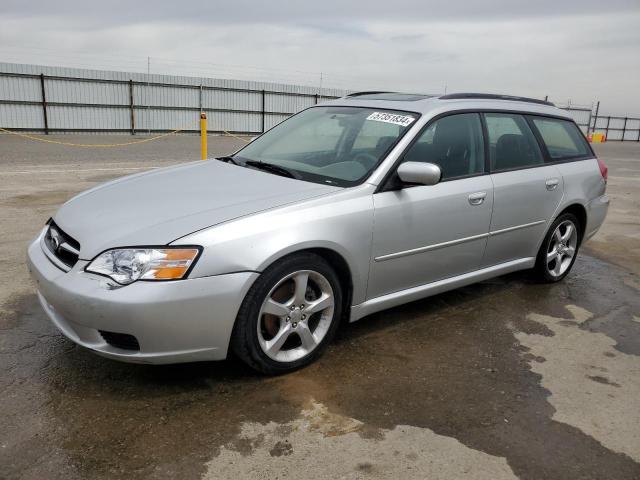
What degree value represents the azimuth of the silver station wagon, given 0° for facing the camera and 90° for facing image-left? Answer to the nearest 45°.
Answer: approximately 45°

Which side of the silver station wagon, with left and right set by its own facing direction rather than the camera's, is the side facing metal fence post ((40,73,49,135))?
right
